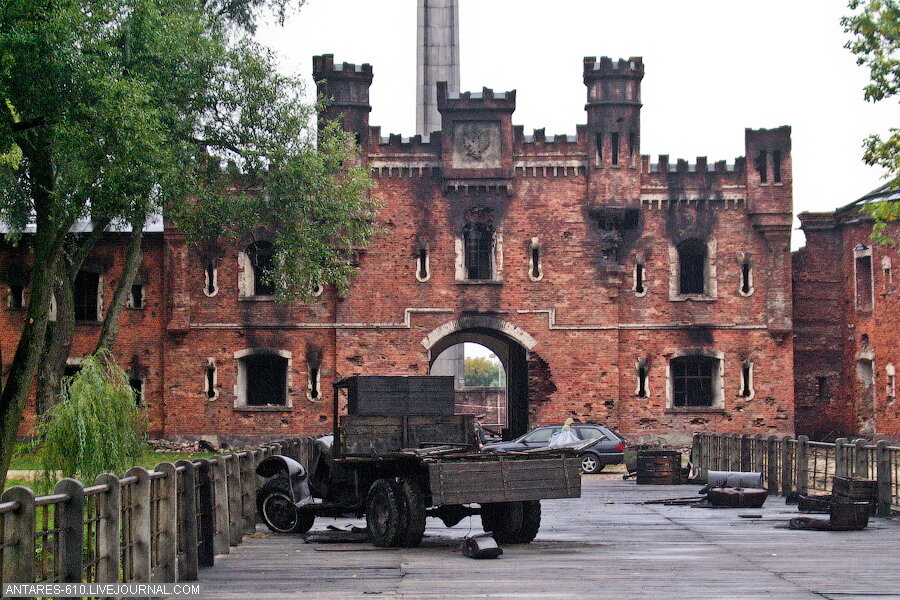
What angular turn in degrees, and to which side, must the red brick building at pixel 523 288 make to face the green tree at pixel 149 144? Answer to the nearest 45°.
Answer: approximately 45° to its right

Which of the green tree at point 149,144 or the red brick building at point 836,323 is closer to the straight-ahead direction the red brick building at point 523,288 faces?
the green tree

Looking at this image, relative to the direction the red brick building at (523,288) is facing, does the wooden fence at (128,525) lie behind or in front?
in front

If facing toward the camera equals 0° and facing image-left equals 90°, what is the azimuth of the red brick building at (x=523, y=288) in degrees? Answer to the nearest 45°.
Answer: approximately 0°

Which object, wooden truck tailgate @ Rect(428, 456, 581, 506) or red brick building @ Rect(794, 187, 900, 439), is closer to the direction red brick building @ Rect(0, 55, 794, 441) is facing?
the wooden truck tailgate

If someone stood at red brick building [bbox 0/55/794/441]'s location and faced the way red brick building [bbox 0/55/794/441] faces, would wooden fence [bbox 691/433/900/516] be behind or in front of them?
in front

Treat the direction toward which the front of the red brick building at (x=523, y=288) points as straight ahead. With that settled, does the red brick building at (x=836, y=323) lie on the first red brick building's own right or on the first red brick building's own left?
on the first red brick building's own left

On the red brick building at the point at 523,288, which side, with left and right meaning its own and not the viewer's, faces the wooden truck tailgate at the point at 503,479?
front
